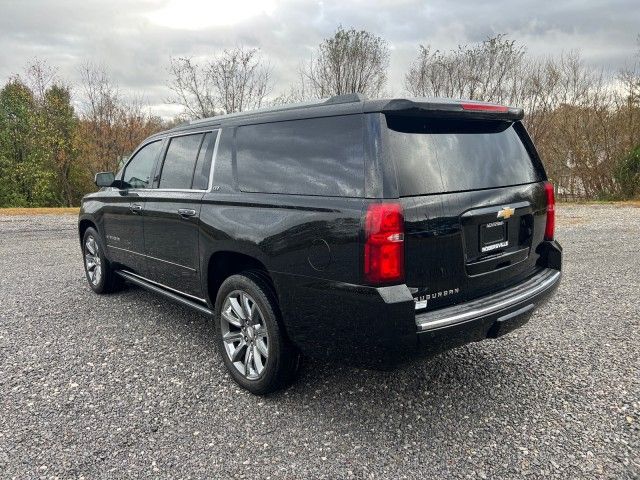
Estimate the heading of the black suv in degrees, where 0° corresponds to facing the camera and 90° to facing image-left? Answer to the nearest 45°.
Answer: approximately 135°
